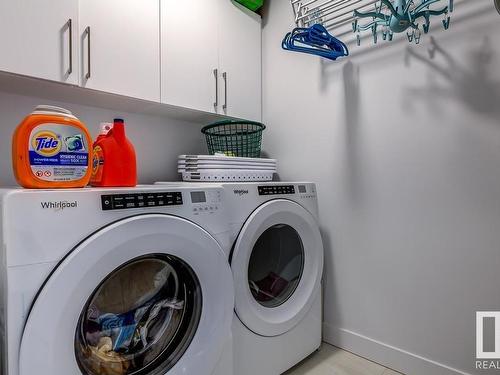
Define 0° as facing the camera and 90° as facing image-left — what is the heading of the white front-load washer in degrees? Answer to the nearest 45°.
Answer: approximately 315°

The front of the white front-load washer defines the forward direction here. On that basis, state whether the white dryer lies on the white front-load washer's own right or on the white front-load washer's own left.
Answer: on the white front-load washer's own left

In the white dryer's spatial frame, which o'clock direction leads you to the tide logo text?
The tide logo text is roughly at 3 o'clock from the white dryer.

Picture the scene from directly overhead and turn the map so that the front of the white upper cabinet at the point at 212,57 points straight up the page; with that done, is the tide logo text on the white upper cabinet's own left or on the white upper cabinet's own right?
on the white upper cabinet's own right
